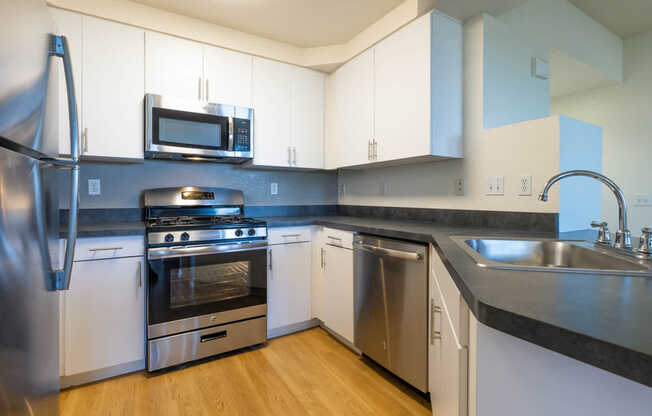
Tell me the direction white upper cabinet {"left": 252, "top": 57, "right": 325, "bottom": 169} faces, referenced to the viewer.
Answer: facing the viewer and to the right of the viewer

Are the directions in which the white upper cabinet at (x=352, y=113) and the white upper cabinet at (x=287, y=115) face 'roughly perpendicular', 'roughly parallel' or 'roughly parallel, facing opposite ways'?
roughly perpendicular

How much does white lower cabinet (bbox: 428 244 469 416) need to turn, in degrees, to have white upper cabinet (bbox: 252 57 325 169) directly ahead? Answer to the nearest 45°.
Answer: approximately 45° to its right

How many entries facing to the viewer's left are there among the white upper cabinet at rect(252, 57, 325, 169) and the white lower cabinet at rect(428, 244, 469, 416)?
1

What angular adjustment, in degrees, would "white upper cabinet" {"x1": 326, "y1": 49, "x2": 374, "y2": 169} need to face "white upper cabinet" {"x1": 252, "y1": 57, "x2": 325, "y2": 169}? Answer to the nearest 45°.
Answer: approximately 45° to its right

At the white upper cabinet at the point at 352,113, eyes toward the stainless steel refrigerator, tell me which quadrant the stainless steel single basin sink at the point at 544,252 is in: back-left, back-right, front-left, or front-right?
front-left

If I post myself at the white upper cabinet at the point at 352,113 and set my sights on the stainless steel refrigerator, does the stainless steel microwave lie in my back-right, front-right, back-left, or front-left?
front-right

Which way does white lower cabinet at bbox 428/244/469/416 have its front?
to the viewer's left

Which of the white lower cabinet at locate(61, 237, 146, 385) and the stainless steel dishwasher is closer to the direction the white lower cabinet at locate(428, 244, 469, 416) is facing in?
the white lower cabinet

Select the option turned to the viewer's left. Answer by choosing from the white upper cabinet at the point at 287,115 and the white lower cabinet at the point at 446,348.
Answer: the white lower cabinet
